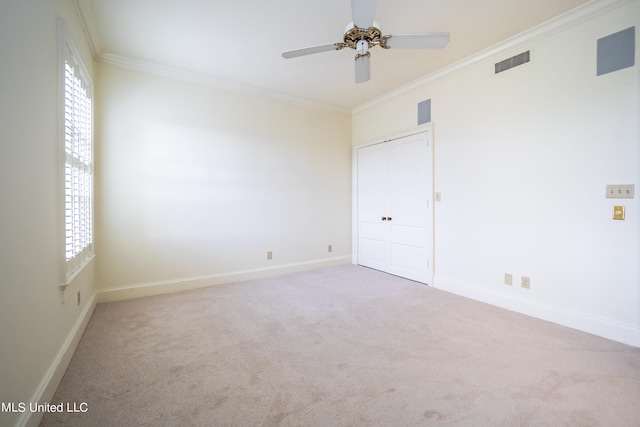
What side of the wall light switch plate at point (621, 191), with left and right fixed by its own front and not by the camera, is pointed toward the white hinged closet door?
right

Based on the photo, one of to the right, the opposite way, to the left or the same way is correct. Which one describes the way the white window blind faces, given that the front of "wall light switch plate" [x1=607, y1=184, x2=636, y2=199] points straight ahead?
the opposite way

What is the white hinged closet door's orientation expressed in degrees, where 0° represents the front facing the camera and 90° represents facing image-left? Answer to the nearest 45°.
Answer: approximately 45°

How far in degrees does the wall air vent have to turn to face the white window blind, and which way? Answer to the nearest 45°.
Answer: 0° — it already faces it

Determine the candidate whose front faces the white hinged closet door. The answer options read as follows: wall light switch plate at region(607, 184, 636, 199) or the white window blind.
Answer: the white window blind

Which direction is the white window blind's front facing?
to the viewer's right

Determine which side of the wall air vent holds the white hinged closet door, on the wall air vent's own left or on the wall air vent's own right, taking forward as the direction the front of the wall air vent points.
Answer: on the wall air vent's own right
